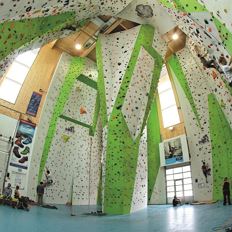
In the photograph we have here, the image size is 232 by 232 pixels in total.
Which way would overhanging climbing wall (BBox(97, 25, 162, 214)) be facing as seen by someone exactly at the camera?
facing the viewer

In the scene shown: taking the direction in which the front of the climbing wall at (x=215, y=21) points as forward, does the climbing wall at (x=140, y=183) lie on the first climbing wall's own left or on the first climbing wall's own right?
on the first climbing wall's own right

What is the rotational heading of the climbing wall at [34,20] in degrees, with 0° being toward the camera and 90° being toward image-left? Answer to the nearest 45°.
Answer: approximately 315°

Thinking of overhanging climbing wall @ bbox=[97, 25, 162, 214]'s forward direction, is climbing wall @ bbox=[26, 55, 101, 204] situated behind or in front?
behind

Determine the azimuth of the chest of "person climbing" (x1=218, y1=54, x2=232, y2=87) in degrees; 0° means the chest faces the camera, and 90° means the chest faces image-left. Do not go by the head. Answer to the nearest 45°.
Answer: approximately 225°
